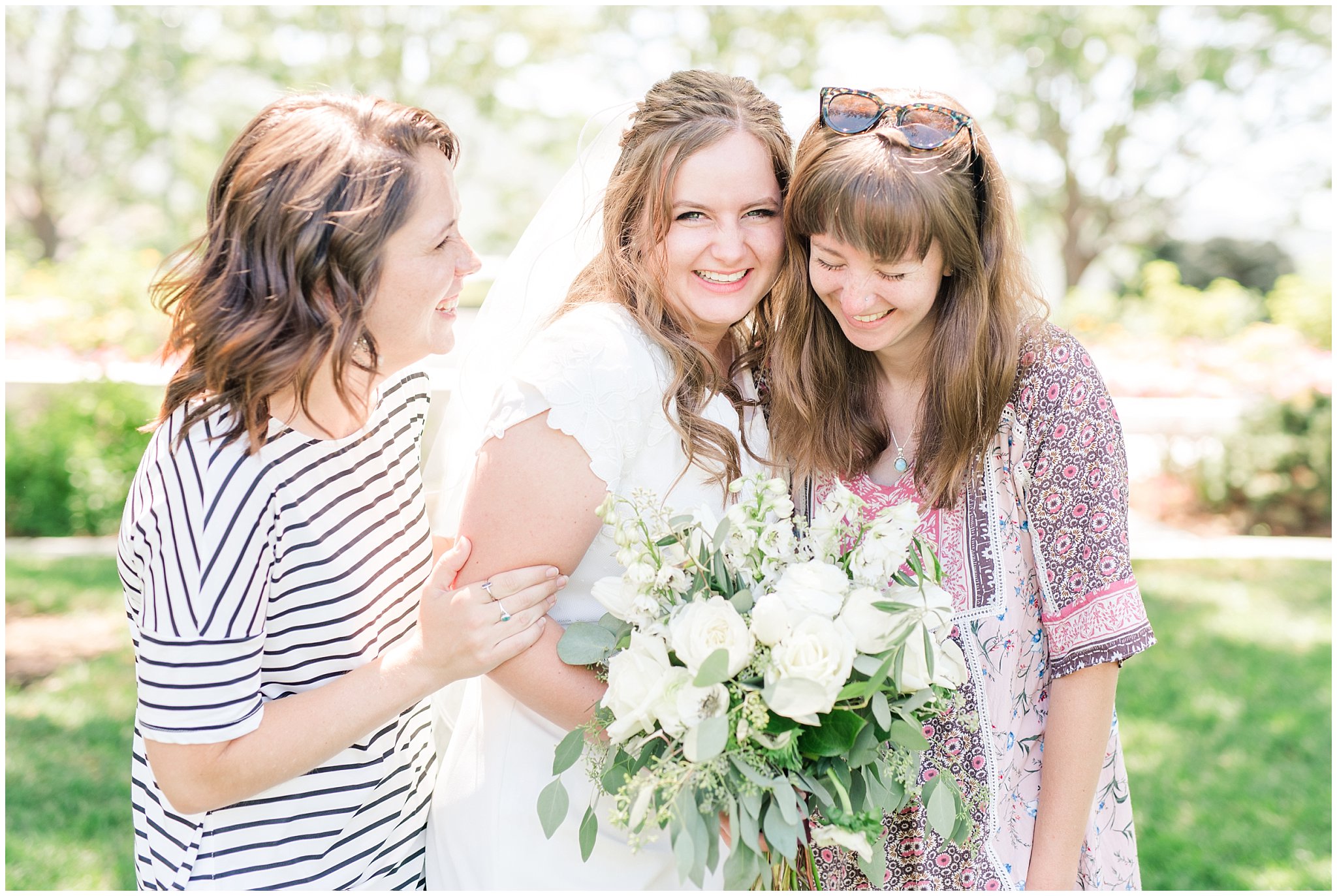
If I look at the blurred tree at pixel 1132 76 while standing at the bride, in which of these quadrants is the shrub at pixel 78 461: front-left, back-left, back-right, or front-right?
front-left

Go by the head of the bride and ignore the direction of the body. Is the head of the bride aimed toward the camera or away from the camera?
toward the camera

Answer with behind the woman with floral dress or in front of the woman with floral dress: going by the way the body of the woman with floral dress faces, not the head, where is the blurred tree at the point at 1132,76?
behind

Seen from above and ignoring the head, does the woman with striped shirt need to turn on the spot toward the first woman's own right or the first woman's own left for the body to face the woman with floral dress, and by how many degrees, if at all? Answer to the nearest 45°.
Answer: approximately 45° to the first woman's own left

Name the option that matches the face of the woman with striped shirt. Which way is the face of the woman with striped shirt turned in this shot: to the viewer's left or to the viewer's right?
to the viewer's right

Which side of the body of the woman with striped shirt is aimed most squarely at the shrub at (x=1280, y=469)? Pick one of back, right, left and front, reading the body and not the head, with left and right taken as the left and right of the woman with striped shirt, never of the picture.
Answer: left

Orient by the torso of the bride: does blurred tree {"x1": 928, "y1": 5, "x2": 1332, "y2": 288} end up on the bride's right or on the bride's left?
on the bride's left

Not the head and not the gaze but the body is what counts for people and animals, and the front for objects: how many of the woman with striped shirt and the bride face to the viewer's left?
0

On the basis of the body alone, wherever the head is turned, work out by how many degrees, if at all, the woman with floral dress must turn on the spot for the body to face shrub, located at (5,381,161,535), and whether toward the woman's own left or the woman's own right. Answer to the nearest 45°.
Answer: approximately 90° to the woman's own right

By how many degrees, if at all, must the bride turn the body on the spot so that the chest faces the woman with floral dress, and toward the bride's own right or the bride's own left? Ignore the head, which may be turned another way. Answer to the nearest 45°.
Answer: approximately 45° to the bride's own left

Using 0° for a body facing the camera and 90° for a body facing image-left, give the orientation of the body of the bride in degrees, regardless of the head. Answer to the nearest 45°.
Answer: approximately 315°

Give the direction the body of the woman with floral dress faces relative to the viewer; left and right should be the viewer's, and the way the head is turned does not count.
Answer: facing the viewer and to the left of the viewer
